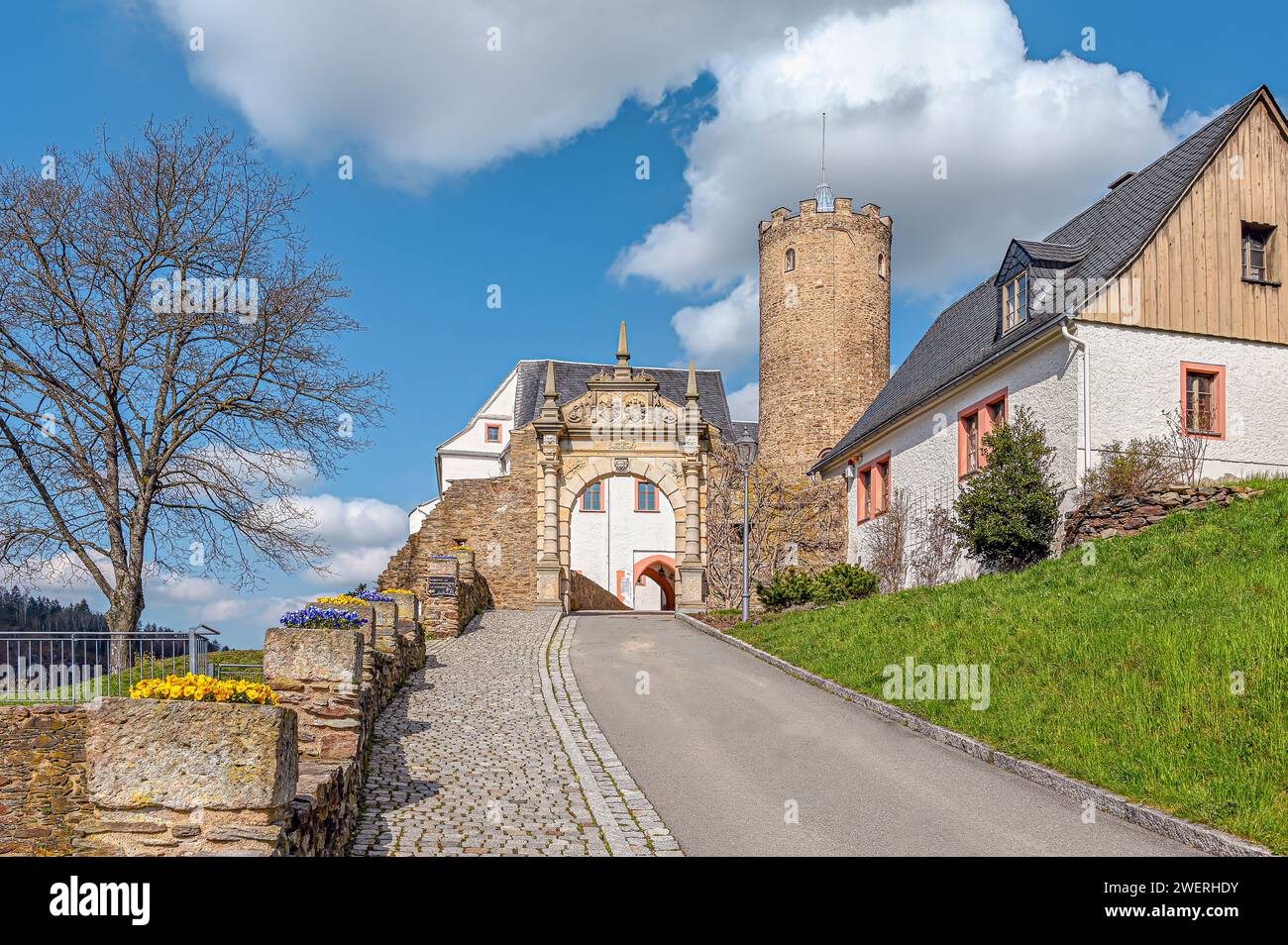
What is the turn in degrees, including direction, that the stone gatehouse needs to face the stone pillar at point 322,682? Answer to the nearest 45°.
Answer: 0° — it already faces it

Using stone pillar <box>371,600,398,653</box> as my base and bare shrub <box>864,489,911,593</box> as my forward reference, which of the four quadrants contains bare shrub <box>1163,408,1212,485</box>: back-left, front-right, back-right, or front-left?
front-right

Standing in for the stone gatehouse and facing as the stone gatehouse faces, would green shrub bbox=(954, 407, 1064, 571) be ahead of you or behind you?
ahead

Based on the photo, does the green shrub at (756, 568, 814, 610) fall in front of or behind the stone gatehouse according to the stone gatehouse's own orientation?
in front

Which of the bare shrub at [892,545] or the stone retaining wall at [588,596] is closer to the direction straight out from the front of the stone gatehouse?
the bare shrub

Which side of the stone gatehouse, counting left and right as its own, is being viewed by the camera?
front

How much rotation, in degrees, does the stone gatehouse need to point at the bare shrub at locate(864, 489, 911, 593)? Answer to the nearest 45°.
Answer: approximately 45° to its left

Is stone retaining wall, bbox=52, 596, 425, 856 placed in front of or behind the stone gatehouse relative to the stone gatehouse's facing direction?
in front
